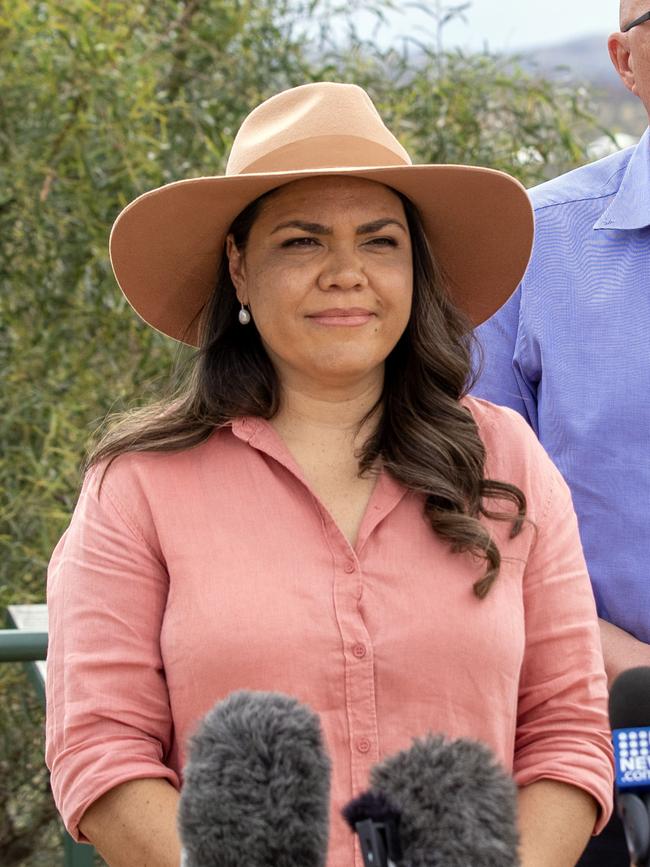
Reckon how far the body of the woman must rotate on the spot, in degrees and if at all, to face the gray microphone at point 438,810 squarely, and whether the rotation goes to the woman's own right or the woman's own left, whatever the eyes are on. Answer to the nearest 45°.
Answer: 0° — they already face it

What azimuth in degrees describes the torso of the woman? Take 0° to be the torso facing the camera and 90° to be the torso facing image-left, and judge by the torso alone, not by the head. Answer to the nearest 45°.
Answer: approximately 0°

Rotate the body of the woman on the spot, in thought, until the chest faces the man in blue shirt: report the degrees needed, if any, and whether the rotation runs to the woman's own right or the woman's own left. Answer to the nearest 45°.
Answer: approximately 135° to the woman's own left

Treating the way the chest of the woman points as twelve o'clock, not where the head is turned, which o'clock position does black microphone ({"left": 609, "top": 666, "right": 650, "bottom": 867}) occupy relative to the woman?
The black microphone is roughly at 11 o'clock from the woman.

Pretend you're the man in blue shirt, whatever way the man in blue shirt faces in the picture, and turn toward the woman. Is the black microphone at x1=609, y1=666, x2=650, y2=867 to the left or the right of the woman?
left

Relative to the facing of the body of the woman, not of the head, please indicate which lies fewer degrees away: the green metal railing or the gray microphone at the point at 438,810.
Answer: the gray microphone

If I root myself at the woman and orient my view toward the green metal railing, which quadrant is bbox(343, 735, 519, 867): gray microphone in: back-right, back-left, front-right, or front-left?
back-left

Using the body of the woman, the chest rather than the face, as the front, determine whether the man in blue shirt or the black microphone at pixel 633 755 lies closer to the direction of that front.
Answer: the black microphone

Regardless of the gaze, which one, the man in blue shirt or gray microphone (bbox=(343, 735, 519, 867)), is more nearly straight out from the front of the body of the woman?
the gray microphone
